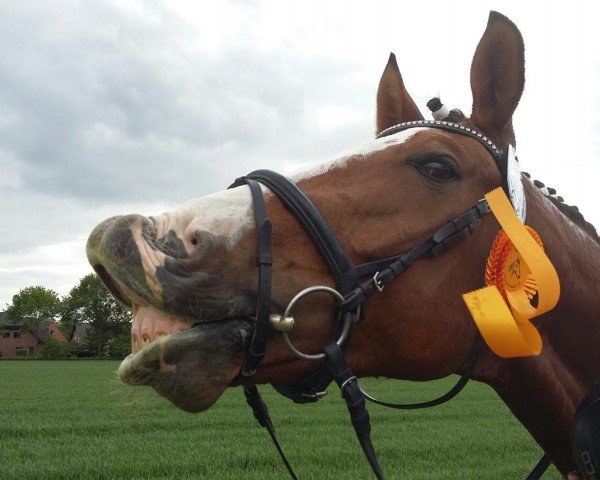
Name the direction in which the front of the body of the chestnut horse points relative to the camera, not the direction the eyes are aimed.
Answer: to the viewer's left
